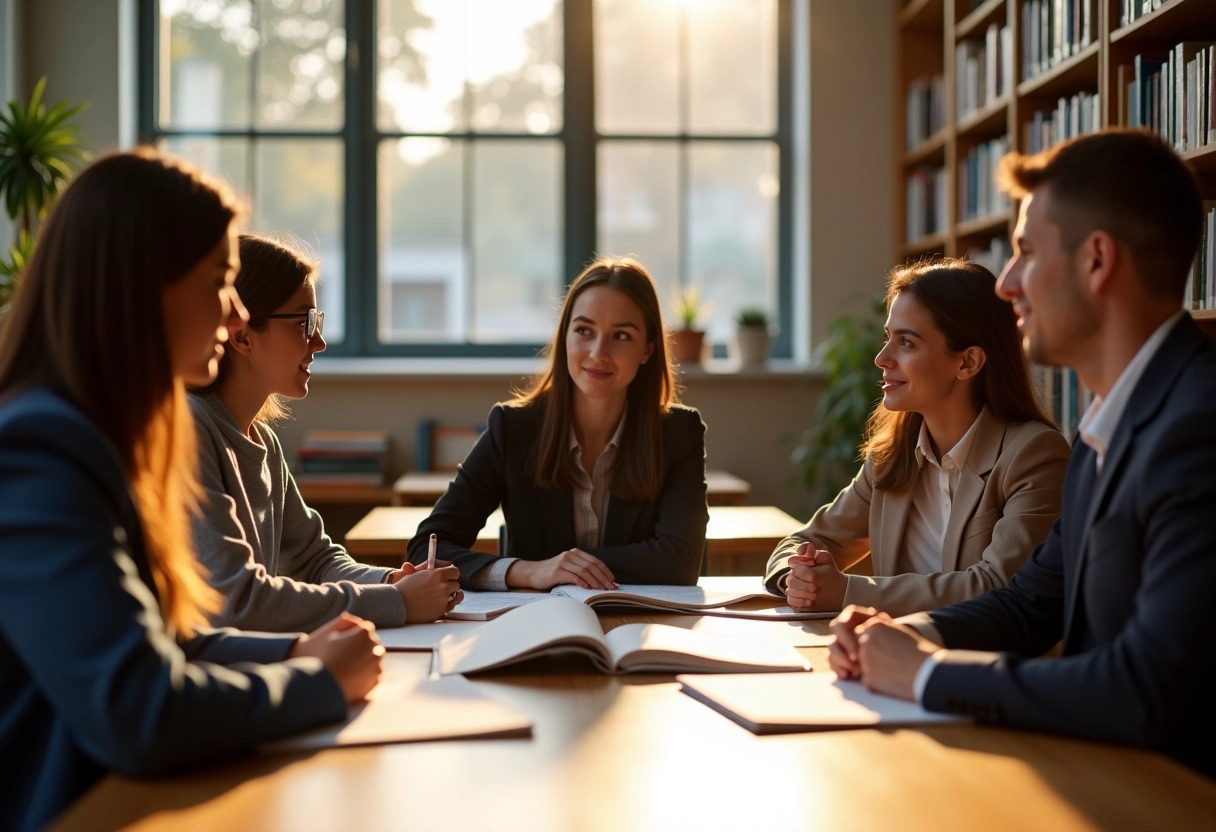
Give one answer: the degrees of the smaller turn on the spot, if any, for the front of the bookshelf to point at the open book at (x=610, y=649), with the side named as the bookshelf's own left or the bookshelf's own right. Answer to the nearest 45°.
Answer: approximately 45° to the bookshelf's own left

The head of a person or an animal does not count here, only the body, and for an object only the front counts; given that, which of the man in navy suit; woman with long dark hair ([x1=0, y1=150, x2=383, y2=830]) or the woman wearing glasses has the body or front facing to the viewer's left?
the man in navy suit

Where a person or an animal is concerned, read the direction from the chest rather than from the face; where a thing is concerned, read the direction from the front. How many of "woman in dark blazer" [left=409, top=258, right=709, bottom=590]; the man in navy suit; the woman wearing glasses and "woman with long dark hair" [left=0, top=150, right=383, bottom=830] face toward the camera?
1

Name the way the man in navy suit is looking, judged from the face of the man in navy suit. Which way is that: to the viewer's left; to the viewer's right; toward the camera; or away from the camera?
to the viewer's left

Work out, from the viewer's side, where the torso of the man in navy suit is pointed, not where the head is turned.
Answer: to the viewer's left

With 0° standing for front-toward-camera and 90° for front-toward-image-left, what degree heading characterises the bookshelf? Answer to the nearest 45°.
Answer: approximately 45°

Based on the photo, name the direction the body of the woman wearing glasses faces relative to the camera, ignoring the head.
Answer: to the viewer's right

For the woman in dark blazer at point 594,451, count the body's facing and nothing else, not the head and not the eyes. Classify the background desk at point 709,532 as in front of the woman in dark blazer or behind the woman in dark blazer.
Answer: behind

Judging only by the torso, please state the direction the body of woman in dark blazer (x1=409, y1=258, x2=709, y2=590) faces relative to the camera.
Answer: toward the camera

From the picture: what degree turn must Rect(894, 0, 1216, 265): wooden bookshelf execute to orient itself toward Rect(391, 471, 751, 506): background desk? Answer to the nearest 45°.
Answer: approximately 45° to its right

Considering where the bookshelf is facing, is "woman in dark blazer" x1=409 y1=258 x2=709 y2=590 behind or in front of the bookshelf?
in front

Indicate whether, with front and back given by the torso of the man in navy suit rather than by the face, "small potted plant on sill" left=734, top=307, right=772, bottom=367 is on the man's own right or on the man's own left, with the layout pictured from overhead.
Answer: on the man's own right

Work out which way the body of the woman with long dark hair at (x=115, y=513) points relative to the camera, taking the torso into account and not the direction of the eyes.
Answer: to the viewer's right

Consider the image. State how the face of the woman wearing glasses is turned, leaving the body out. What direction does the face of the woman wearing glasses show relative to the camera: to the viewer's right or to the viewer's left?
to the viewer's right

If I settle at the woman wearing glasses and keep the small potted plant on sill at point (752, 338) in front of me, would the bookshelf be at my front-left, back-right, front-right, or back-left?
front-right

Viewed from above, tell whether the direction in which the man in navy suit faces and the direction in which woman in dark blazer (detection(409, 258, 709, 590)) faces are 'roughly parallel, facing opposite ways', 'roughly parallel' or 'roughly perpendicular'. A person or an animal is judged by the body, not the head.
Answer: roughly perpendicular

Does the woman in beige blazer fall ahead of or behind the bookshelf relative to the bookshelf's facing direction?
ahead
